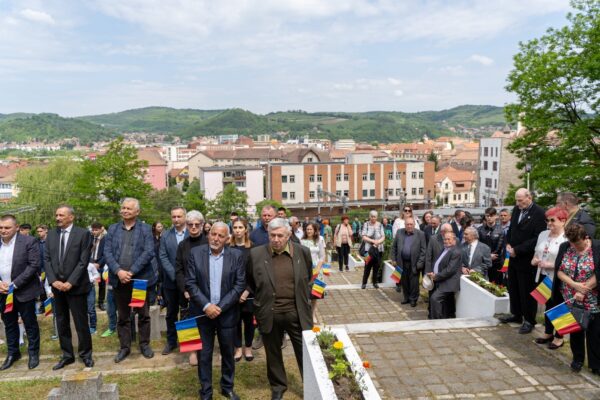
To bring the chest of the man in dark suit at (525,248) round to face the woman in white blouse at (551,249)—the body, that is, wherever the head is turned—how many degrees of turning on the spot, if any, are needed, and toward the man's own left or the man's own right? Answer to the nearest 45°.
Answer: approximately 90° to the man's own left

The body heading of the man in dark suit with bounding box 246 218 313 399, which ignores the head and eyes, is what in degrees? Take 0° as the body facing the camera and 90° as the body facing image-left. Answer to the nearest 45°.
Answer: approximately 0°

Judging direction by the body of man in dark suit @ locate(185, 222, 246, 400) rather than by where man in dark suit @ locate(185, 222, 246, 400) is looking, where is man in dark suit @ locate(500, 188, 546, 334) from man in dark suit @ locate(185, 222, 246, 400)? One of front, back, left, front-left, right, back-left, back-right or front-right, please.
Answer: left

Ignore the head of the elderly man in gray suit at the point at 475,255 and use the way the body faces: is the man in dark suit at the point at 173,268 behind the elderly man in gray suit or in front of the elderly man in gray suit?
in front

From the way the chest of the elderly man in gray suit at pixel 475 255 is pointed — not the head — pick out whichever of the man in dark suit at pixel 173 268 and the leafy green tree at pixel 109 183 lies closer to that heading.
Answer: the man in dark suit

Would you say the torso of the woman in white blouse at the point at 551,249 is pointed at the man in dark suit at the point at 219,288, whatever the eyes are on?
yes

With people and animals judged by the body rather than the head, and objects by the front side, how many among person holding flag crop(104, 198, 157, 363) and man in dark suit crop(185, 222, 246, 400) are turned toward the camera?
2

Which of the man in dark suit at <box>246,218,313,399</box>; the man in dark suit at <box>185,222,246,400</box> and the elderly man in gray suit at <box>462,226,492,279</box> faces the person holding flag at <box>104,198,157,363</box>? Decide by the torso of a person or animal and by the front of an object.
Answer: the elderly man in gray suit

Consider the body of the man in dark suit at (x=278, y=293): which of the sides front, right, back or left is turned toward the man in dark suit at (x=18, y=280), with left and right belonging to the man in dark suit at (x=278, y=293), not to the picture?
right

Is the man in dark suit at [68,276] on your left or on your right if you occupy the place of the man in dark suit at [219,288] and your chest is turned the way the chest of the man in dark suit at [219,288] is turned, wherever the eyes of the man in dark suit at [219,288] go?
on your right

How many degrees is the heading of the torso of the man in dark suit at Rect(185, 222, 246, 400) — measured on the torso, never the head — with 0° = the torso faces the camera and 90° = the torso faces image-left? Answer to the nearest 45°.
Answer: approximately 0°
